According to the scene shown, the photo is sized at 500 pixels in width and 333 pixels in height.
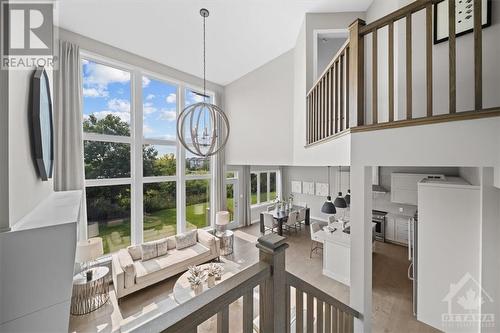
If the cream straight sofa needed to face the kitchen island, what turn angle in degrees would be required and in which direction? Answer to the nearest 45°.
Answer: approximately 45° to its left

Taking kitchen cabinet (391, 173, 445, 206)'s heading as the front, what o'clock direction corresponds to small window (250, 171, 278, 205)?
The small window is roughly at 3 o'clock from the kitchen cabinet.

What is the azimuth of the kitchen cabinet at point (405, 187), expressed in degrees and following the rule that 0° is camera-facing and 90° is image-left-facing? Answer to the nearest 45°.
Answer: approximately 0°

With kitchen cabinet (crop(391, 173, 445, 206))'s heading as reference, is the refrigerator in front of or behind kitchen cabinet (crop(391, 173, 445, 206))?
in front

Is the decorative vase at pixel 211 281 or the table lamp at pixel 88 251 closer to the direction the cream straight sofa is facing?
the decorative vase

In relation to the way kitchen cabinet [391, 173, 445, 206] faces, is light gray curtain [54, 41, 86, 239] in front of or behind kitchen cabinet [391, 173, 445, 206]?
in front

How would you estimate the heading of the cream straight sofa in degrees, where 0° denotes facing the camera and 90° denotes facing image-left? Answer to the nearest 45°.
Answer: approximately 315°

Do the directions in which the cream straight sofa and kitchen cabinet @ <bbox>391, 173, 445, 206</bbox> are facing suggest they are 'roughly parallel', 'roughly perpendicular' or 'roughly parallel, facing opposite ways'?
roughly perpendicular

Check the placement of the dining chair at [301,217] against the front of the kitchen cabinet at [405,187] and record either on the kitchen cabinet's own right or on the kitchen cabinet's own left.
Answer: on the kitchen cabinet's own right

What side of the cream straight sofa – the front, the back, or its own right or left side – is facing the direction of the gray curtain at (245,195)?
left
